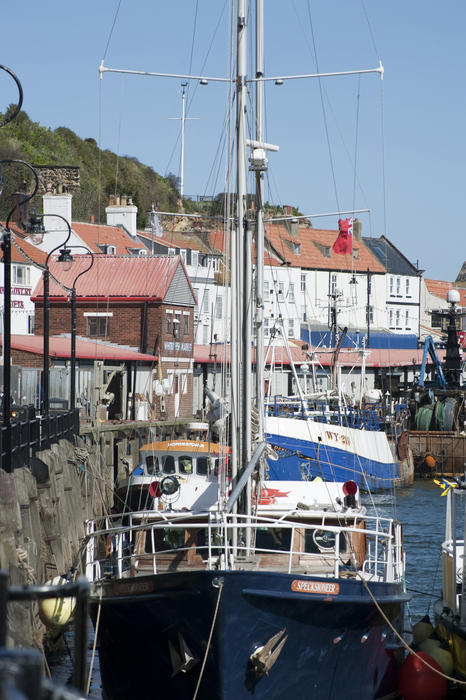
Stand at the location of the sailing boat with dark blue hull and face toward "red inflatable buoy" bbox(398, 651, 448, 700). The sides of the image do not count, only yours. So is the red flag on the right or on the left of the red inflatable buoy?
left

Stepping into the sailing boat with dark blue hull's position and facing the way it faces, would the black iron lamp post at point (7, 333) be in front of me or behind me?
behind

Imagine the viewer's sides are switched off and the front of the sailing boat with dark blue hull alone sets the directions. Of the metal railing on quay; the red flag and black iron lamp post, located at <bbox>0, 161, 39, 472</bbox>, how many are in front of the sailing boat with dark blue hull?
0

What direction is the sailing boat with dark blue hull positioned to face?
toward the camera

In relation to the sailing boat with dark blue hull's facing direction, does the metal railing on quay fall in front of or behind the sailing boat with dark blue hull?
behind

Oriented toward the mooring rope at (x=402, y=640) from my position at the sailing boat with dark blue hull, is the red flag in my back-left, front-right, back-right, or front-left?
front-left

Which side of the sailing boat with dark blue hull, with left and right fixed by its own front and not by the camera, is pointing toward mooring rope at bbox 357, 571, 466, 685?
left
